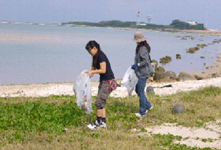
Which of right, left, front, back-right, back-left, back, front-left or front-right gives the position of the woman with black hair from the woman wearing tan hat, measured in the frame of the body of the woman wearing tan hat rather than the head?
front-left

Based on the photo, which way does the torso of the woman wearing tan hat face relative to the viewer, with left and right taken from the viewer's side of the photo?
facing to the left of the viewer

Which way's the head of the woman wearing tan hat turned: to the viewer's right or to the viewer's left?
to the viewer's left
